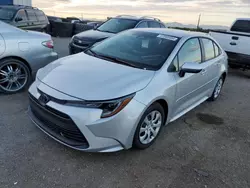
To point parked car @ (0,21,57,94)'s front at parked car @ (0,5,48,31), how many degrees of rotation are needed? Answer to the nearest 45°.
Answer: approximately 90° to its right

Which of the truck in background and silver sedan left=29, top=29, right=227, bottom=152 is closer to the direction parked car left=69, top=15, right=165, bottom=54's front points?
the silver sedan

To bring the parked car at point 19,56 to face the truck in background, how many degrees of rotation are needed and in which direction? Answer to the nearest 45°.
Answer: approximately 180°

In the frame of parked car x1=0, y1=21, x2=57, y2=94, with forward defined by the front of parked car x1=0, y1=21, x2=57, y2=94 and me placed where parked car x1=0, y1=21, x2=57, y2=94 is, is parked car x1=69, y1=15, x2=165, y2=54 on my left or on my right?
on my right

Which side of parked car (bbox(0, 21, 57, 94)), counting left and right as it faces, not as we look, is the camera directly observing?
left

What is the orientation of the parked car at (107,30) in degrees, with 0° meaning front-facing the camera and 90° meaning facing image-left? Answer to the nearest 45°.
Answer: approximately 45°

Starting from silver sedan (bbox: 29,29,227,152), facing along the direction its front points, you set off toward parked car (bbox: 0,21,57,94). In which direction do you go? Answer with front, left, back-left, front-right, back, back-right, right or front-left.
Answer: right

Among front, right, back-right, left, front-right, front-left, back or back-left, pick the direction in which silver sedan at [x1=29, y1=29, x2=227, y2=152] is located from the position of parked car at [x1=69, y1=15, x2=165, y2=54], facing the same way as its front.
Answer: front-left

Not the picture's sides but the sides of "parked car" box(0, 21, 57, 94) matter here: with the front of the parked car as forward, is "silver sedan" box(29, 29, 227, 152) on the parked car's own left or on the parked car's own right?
on the parked car's own left

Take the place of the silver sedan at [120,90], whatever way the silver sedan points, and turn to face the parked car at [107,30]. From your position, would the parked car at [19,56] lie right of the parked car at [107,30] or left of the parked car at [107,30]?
left
